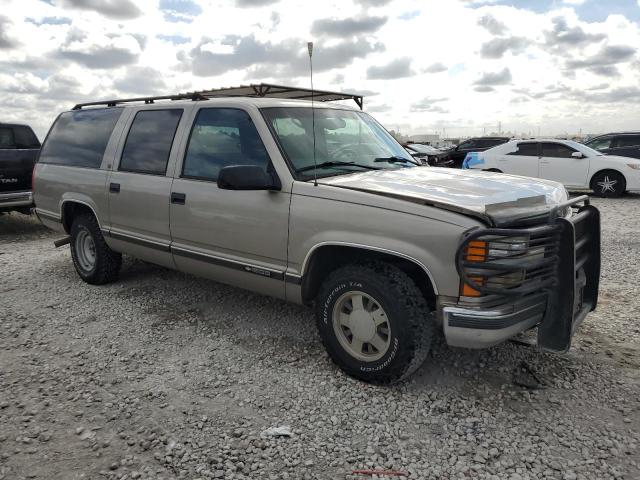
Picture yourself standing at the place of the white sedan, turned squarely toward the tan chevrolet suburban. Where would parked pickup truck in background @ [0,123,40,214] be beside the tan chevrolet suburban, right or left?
right

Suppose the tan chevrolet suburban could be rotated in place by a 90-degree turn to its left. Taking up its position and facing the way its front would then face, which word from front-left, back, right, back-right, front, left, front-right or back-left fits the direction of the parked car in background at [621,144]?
front

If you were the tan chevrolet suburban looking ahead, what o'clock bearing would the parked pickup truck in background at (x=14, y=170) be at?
The parked pickup truck in background is roughly at 6 o'clock from the tan chevrolet suburban.

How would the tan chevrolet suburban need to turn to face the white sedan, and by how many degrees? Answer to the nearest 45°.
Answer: approximately 90° to its left

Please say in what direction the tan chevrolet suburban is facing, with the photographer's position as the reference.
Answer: facing the viewer and to the right of the viewer

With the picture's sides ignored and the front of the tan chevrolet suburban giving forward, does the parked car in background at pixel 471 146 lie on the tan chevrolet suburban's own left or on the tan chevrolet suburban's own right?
on the tan chevrolet suburban's own left

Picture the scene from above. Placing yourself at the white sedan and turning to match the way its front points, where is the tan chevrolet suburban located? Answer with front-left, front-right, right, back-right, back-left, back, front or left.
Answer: right

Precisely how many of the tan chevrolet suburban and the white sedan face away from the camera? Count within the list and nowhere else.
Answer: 0

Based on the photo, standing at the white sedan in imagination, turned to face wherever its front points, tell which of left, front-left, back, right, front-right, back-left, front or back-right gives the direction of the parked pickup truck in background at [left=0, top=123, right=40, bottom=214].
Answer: back-right

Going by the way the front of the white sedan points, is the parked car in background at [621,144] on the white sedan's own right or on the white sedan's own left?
on the white sedan's own left

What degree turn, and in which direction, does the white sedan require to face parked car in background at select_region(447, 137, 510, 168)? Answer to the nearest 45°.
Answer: approximately 135° to its left

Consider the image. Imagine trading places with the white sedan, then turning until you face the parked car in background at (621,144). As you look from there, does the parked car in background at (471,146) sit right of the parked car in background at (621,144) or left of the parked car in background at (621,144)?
left

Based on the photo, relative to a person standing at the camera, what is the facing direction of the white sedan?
facing to the right of the viewer
